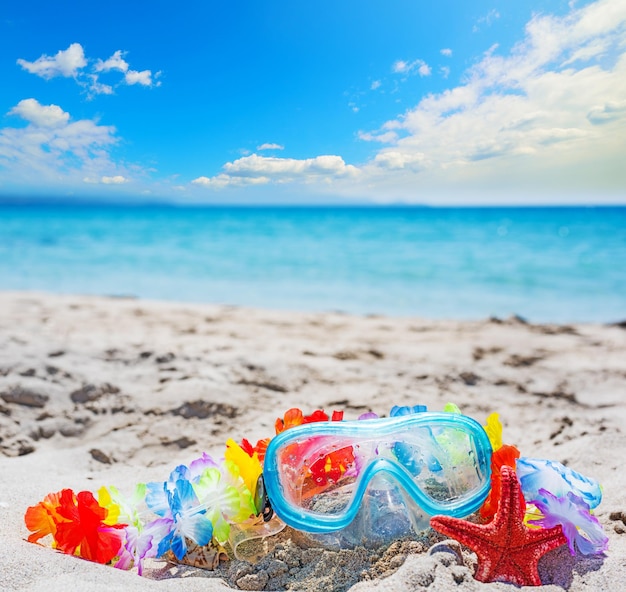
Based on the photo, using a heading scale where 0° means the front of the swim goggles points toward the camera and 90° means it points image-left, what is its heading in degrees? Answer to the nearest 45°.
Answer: approximately 0°

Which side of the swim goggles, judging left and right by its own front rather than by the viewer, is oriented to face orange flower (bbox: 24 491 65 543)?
right
